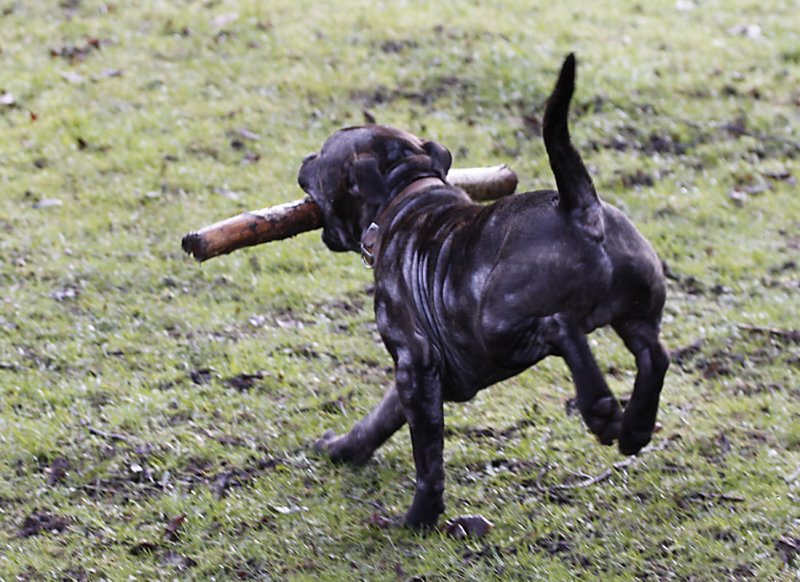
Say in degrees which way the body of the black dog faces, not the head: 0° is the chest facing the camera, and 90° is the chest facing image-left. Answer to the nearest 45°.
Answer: approximately 135°

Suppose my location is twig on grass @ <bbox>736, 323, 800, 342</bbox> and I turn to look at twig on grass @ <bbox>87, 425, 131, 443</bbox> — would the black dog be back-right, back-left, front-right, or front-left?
front-left

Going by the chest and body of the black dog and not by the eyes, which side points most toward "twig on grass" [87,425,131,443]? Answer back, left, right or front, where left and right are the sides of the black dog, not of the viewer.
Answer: front

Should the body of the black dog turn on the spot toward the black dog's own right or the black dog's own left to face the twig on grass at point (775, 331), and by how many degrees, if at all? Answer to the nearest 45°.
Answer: approximately 90° to the black dog's own right
